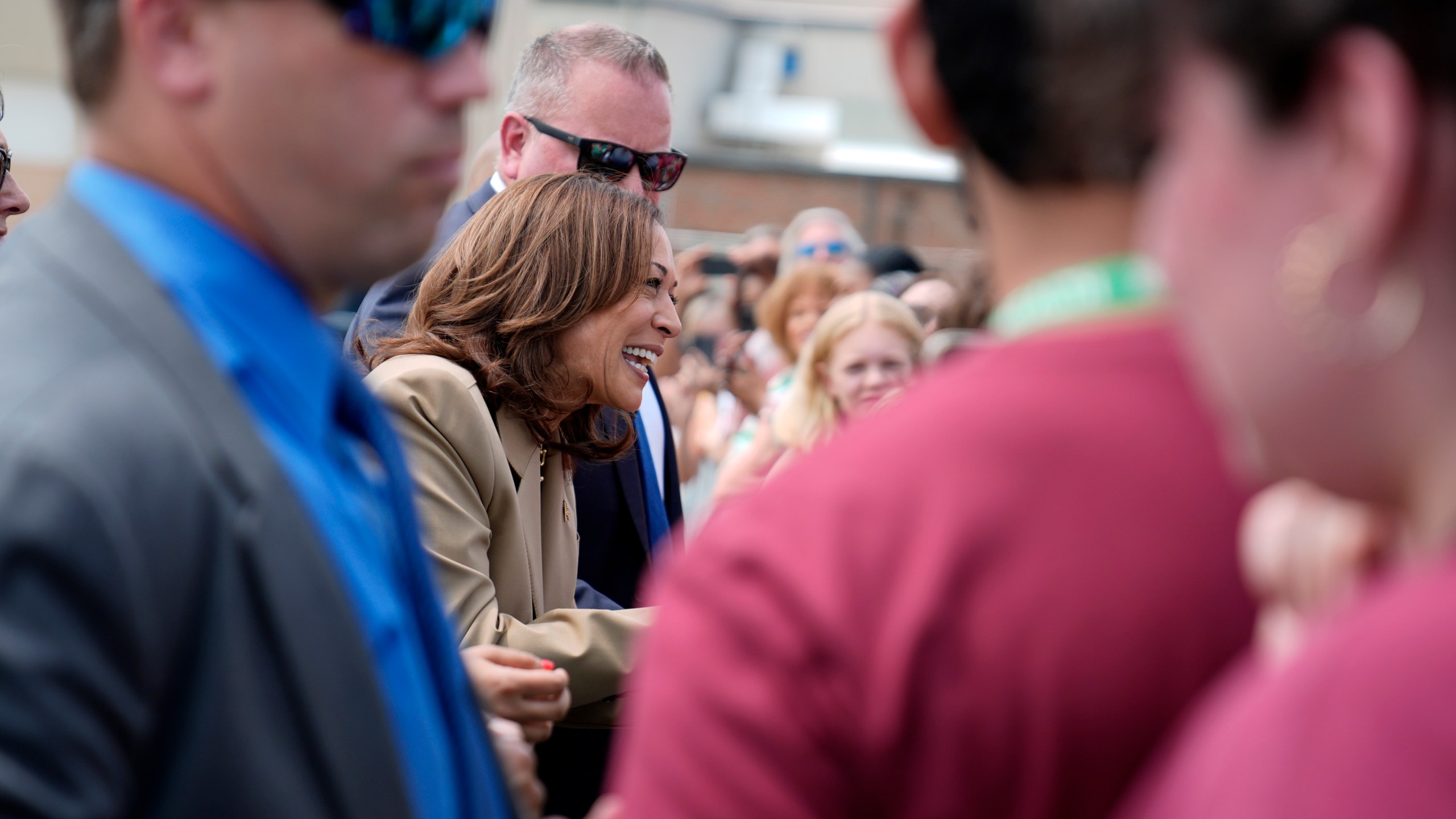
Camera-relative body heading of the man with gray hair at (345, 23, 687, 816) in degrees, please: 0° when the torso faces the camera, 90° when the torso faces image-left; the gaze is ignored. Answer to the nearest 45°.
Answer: approximately 315°

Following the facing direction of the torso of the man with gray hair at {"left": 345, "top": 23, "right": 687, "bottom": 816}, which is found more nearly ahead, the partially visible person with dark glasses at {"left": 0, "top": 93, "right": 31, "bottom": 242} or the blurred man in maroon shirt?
the blurred man in maroon shirt

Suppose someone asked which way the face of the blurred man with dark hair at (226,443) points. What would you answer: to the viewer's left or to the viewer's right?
to the viewer's right

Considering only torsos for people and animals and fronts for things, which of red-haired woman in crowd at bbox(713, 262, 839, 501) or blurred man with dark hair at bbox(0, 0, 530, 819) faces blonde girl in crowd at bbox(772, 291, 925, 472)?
red-haired woman in crowd at bbox(713, 262, 839, 501)

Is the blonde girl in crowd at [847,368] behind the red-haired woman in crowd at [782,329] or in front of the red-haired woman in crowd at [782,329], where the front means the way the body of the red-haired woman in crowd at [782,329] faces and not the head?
in front

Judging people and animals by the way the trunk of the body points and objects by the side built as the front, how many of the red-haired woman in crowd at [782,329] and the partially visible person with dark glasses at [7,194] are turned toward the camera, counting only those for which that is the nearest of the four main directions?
1

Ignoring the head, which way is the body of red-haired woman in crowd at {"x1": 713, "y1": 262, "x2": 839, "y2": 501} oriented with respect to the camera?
toward the camera

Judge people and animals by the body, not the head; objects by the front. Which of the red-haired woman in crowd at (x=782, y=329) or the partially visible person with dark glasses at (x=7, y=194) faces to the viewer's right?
the partially visible person with dark glasses

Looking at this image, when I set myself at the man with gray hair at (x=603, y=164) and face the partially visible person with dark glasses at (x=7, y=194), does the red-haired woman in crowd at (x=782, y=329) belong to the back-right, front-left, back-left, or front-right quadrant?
back-right

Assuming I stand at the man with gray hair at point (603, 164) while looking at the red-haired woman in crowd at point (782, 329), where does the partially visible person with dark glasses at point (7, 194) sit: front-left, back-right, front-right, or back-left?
back-left

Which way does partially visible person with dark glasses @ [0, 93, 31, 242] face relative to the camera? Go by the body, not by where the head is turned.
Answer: to the viewer's right

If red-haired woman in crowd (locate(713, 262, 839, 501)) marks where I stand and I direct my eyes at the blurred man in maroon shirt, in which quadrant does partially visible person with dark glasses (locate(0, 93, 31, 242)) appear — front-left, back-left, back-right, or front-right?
front-right

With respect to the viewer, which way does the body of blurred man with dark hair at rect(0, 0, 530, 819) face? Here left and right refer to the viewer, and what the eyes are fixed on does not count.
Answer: facing the viewer and to the right of the viewer

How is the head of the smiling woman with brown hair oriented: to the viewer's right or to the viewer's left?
to the viewer's right

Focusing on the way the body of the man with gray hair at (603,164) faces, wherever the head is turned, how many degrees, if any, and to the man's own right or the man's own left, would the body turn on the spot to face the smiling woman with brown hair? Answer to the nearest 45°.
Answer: approximately 45° to the man's own right
